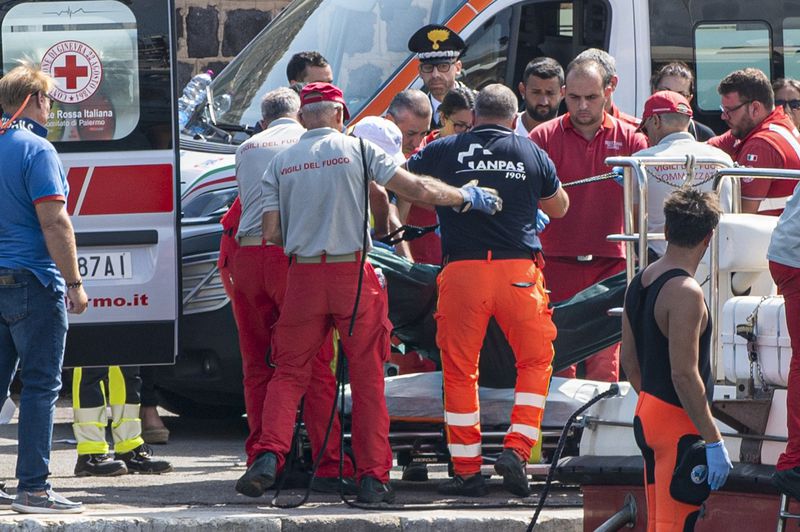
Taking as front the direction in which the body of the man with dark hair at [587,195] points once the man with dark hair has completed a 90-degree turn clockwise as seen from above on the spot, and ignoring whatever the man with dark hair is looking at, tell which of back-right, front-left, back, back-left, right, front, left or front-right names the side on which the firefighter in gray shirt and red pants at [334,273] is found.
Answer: front-left

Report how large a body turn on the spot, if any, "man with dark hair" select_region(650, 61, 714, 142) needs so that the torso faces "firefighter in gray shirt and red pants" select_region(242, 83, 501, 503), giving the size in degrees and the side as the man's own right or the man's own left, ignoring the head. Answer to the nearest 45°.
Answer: approximately 45° to the man's own right

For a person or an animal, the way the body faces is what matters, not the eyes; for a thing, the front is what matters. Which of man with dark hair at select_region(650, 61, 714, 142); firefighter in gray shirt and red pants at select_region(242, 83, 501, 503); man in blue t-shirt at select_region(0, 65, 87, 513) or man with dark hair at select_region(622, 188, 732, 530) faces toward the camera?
man with dark hair at select_region(650, 61, 714, 142)

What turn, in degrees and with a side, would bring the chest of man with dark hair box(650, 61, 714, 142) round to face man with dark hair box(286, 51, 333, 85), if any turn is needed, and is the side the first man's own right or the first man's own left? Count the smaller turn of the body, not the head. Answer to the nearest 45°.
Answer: approximately 90° to the first man's own right

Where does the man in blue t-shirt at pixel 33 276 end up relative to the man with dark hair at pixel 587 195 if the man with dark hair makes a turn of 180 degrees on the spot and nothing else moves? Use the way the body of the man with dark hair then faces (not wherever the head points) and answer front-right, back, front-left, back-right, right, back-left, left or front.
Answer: back-left

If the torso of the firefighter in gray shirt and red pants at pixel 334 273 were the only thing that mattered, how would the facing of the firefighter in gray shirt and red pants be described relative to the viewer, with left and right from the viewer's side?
facing away from the viewer

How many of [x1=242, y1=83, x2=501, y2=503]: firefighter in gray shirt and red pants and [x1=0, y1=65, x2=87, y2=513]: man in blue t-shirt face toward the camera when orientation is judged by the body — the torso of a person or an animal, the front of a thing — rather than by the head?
0

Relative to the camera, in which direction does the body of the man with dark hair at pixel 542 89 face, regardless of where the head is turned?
toward the camera

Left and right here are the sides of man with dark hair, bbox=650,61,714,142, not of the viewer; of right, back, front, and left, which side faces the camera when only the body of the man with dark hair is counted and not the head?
front

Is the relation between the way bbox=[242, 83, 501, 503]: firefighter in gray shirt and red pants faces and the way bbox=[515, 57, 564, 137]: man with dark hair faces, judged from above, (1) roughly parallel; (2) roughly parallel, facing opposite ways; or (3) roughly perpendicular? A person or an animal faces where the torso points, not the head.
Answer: roughly parallel, facing opposite ways

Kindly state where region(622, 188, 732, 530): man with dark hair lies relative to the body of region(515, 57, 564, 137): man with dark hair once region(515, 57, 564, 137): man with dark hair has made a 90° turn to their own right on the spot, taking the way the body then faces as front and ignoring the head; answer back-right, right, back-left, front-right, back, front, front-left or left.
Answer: left

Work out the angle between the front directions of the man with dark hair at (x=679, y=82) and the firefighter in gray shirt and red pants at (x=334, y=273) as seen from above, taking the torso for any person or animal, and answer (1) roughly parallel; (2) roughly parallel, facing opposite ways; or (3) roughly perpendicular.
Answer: roughly parallel, facing opposite ways

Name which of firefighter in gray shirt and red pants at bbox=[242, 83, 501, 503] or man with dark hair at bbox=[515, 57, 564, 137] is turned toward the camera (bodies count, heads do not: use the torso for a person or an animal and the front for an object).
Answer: the man with dark hair

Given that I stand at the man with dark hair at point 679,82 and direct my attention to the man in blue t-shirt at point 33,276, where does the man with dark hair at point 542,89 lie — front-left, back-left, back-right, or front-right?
front-right

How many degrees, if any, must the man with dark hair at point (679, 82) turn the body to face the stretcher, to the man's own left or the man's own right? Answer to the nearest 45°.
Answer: approximately 45° to the man's own right

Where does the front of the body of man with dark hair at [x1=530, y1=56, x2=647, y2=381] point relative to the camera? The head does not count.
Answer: toward the camera

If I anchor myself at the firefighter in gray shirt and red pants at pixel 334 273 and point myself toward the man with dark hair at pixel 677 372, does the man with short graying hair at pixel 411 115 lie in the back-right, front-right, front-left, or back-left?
back-left

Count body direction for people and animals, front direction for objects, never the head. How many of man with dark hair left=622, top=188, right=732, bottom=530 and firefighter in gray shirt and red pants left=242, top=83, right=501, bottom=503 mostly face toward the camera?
0
